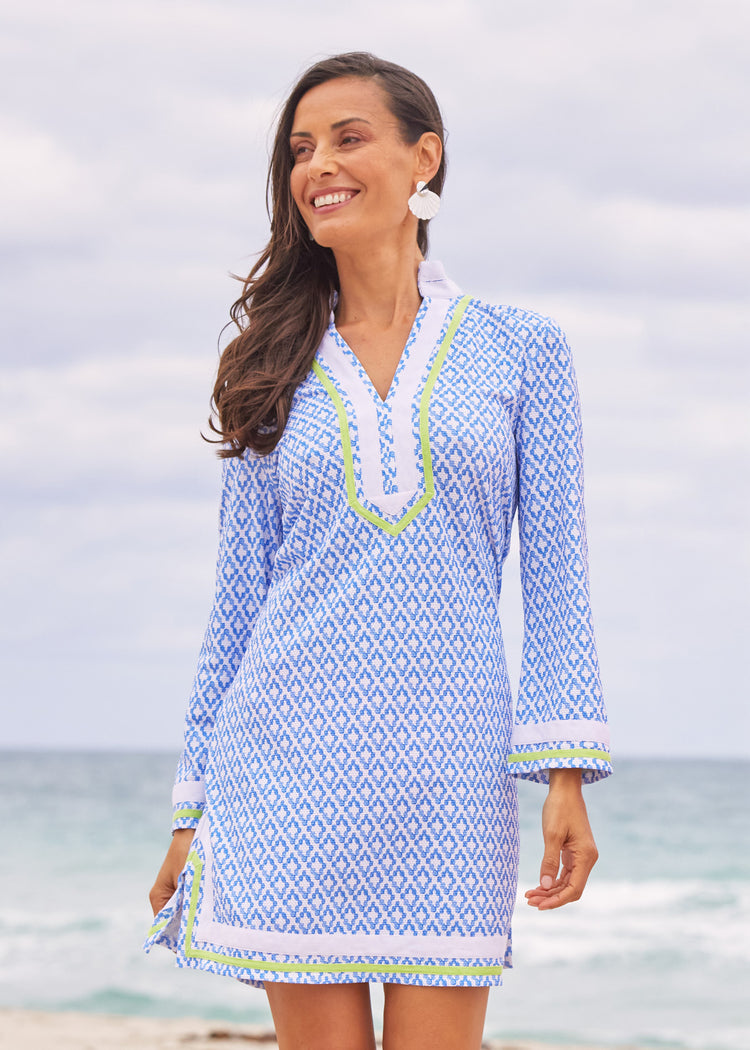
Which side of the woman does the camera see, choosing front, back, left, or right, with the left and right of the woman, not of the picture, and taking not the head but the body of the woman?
front
